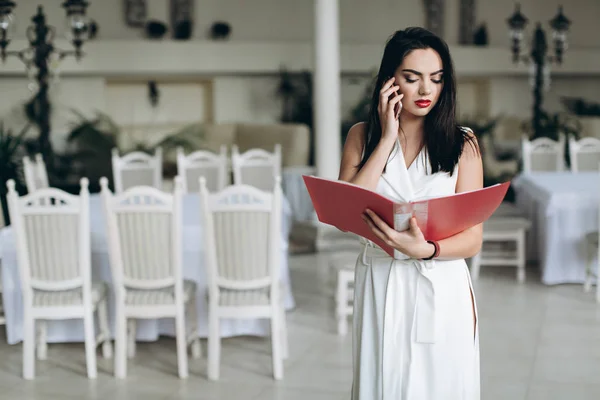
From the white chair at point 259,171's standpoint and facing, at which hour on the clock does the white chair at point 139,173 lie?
the white chair at point 139,173 is roughly at 3 o'clock from the white chair at point 259,171.

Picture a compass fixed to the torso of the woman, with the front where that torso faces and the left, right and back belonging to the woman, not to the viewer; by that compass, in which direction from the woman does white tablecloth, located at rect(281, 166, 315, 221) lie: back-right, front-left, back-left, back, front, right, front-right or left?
back

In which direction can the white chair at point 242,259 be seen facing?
away from the camera

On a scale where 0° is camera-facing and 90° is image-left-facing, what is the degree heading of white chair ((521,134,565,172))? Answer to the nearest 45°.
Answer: approximately 0°

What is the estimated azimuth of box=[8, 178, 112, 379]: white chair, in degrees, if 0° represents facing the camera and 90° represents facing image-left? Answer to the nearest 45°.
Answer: approximately 180°

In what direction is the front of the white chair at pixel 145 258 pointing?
away from the camera

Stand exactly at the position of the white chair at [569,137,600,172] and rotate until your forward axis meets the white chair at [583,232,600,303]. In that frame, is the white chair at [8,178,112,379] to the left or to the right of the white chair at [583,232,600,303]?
right

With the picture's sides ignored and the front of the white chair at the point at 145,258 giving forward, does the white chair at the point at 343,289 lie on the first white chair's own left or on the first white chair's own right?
on the first white chair's own right

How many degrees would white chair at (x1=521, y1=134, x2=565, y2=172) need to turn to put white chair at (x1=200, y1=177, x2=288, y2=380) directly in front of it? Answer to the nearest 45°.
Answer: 0° — it already faces it

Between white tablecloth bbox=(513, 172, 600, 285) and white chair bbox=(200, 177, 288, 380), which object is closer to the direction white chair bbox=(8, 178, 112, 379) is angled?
the white tablecloth

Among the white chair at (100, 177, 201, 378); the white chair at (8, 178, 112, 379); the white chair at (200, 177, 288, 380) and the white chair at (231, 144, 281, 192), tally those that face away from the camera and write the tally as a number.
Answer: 3

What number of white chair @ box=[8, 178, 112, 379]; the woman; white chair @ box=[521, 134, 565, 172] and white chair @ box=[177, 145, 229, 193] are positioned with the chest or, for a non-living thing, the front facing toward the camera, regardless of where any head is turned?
3
